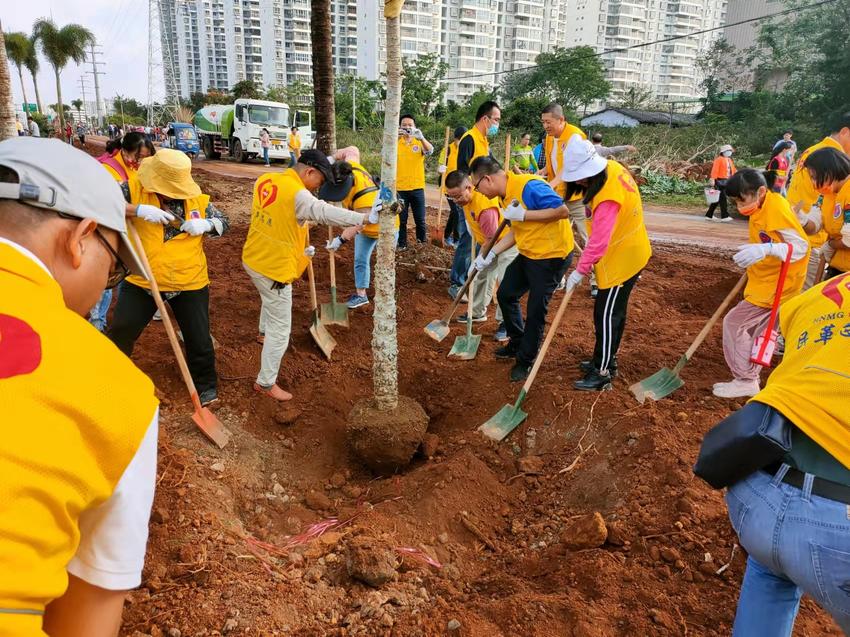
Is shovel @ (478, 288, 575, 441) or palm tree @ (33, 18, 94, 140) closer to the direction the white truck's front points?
the shovel

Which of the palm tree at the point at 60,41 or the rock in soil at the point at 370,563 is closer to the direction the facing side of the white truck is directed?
the rock in soil

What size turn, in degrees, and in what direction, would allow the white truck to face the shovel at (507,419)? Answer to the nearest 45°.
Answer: approximately 45° to its right

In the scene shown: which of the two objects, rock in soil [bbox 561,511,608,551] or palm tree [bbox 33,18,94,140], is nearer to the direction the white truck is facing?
the rock in soil

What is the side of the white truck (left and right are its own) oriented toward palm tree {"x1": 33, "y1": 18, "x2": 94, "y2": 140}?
back

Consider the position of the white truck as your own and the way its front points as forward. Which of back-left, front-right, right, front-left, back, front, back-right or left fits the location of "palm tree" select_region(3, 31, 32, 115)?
back

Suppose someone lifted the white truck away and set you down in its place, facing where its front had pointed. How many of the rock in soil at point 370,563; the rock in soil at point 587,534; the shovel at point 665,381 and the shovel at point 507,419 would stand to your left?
0

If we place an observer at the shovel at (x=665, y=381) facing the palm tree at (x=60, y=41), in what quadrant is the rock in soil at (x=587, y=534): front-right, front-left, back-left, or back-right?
back-left

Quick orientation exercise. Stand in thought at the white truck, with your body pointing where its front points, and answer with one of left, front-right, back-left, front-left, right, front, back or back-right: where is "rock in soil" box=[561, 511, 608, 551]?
front-right

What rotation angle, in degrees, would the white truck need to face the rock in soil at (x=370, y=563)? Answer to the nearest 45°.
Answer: approximately 45° to its right

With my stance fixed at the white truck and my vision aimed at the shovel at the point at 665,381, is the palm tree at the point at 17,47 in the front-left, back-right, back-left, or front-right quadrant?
back-right

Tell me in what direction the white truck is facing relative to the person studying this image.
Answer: facing the viewer and to the right of the viewer

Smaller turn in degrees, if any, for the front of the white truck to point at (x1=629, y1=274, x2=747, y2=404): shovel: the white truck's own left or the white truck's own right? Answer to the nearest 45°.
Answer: approximately 45° to the white truck's own right

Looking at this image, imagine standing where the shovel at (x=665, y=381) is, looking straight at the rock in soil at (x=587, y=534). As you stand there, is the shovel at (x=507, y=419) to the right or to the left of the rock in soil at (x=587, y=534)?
right

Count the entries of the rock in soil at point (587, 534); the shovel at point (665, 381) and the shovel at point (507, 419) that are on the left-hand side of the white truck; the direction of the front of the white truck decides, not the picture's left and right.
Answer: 0

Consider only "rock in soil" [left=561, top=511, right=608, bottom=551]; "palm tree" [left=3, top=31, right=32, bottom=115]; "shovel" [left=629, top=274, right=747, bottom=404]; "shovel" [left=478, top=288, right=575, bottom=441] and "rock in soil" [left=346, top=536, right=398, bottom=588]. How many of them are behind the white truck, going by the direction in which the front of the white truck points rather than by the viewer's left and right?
1
